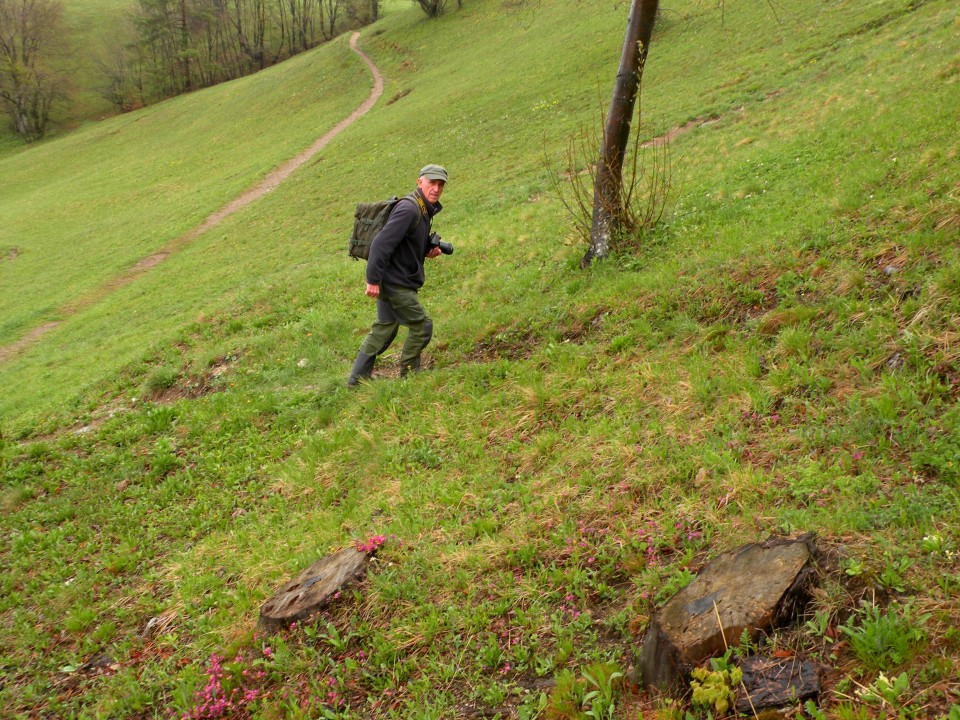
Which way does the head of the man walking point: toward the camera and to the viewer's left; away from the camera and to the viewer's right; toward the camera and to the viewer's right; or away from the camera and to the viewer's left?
toward the camera and to the viewer's right

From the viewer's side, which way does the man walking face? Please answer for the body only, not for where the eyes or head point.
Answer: to the viewer's right
